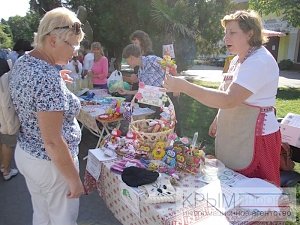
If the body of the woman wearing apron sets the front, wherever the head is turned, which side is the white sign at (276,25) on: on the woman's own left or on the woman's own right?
on the woman's own right

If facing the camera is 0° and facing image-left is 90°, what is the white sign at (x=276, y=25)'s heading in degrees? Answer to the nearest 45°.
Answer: approximately 0°

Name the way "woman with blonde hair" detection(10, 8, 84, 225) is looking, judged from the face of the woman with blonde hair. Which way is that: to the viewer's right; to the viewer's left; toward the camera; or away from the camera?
to the viewer's right

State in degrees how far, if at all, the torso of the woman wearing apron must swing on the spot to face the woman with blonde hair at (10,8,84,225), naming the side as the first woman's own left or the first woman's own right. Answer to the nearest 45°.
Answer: approximately 45° to the first woman's own left

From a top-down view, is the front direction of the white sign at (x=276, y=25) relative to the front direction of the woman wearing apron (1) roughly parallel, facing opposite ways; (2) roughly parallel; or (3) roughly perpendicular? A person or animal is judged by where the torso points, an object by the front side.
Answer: roughly perpendicular

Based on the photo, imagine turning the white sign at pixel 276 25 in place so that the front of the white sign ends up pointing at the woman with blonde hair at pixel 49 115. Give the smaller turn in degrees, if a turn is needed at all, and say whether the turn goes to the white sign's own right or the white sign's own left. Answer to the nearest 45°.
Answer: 0° — it already faces them

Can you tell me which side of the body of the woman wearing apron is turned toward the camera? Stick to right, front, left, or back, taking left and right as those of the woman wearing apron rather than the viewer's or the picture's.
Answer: left

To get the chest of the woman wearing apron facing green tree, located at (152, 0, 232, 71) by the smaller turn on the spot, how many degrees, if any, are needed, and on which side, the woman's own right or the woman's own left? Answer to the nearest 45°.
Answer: approximately 90° to the woman's own right

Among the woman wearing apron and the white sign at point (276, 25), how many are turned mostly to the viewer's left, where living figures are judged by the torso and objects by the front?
1
